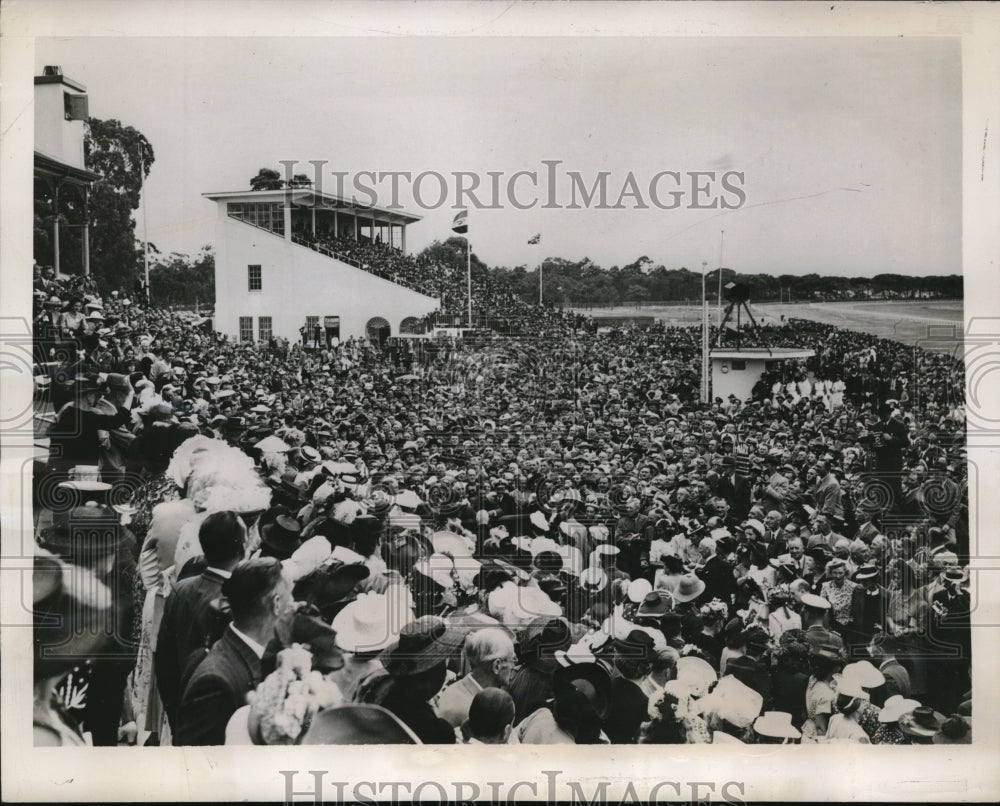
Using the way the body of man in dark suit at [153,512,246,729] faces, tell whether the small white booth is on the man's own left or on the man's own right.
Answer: on the man's own right

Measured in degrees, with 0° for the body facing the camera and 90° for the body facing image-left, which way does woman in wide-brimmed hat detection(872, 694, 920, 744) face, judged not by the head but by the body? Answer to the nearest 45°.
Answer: approximately 225°

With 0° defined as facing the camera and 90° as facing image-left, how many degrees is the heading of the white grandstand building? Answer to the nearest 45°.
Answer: approximately 270°

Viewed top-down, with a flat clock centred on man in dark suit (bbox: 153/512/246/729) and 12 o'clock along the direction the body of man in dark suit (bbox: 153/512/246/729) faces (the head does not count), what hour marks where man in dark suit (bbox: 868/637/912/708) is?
man in dark suit (bbox: 868/637/912/708) is roughly at 2 o'clock from man in dark suit (bbox: 153/512/246/729).

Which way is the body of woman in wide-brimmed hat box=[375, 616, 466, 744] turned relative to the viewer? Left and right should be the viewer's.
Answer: facing away from the viewer and to the right of the viewer

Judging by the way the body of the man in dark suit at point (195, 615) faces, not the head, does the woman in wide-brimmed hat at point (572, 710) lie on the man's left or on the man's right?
on the man's right
